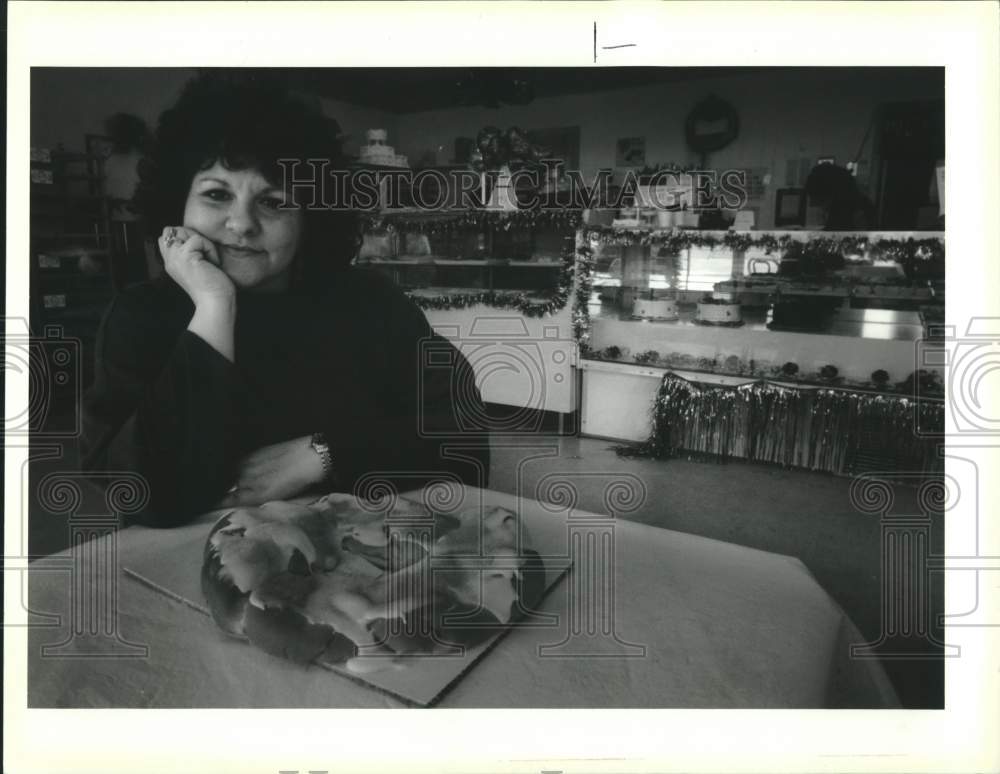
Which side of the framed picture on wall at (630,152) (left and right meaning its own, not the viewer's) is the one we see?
front

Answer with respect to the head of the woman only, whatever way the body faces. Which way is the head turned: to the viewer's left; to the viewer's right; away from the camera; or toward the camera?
toward the camera

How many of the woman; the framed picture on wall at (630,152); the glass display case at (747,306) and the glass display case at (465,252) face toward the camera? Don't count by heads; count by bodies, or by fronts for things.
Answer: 4

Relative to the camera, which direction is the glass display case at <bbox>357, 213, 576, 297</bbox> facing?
toward the camera

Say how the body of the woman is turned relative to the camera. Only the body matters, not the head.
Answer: toward the camera

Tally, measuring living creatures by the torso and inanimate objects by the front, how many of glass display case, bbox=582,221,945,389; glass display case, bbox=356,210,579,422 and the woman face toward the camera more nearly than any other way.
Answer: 3

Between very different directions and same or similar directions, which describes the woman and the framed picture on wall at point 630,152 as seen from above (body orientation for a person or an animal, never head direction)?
same or similar directions

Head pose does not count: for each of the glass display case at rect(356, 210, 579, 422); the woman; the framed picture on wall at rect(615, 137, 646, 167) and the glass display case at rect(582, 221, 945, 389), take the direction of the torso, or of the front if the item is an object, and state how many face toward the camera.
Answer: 4
